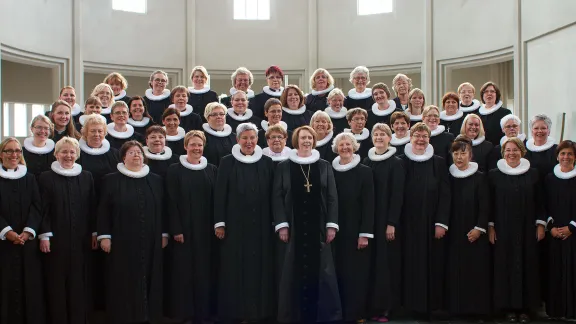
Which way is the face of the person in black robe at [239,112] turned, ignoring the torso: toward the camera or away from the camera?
toward the camera

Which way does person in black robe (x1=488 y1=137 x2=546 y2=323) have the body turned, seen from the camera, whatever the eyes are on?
toward the camera

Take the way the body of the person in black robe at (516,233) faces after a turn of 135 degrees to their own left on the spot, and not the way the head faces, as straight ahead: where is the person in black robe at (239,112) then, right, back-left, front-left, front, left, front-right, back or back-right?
back-left

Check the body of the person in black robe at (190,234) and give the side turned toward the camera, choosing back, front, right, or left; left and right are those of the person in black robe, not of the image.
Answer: front

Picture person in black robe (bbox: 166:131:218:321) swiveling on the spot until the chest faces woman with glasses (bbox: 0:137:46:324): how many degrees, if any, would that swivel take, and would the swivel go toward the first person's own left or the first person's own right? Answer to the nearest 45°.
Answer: approximately 90° to the first person's own right

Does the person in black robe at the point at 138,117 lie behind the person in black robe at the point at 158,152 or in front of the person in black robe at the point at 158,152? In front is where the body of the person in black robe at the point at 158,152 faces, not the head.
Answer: behind

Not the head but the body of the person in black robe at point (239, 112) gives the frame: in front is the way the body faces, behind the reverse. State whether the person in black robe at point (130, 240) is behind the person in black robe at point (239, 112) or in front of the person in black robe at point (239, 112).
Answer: in front

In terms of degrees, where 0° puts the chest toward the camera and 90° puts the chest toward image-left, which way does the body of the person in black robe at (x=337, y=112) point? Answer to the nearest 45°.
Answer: approximately 0°

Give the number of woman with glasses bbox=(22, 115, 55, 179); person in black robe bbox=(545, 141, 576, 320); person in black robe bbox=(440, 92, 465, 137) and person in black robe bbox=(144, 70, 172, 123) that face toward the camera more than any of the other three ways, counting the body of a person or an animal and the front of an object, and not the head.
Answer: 4

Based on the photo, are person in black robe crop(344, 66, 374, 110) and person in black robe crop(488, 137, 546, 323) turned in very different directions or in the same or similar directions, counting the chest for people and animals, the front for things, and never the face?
same or similar directions

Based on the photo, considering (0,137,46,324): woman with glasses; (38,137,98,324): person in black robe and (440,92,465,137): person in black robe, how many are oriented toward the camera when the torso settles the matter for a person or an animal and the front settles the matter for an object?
3

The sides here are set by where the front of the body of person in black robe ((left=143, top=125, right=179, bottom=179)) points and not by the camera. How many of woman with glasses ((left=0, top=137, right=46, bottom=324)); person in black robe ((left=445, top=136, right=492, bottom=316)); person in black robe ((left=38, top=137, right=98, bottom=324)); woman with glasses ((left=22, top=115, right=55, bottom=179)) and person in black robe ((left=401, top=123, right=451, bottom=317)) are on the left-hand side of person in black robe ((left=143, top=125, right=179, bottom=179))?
2

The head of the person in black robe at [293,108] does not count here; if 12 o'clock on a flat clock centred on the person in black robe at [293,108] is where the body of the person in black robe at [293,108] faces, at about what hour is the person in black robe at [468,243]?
the person in black robe at [468,243] is roughly at 10 o'clock from the person in black robe at [293,108].
